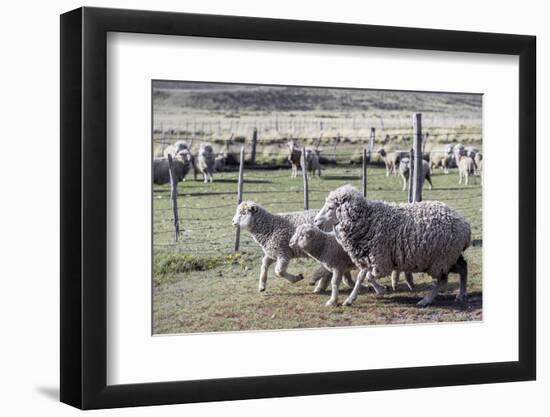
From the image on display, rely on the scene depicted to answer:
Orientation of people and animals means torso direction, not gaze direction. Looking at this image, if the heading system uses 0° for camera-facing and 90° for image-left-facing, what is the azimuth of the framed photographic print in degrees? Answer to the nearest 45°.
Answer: approximately 315°

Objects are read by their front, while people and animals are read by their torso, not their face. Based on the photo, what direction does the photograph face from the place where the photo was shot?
facing the viewer and to the right of the viewer
